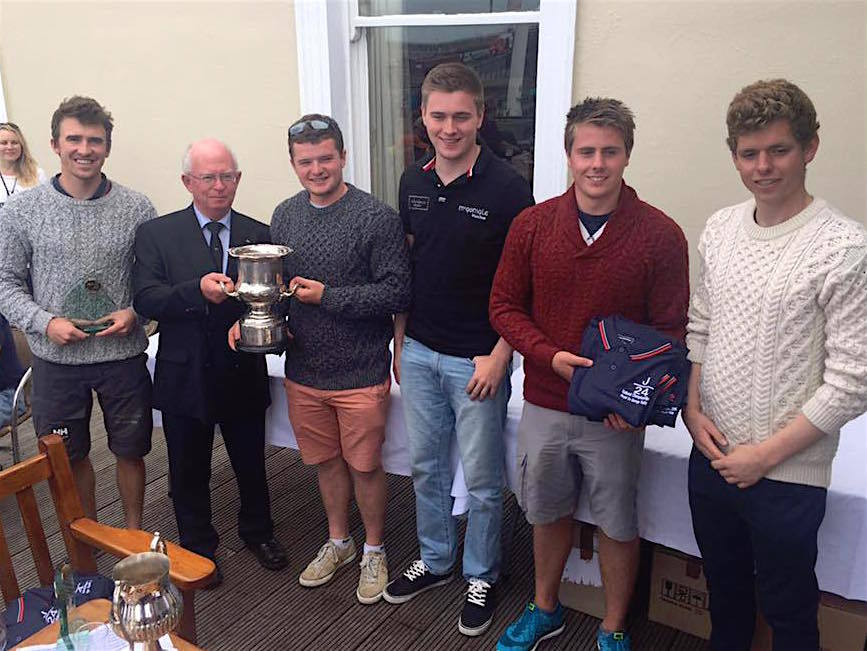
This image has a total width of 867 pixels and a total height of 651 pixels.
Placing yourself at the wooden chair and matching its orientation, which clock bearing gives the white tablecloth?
The white tablecloth is roughly at 11 o'clock from the wooden chair.

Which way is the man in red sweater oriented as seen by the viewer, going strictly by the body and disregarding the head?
toward the camera

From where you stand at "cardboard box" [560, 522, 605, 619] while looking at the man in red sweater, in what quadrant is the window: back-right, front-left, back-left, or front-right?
back-right

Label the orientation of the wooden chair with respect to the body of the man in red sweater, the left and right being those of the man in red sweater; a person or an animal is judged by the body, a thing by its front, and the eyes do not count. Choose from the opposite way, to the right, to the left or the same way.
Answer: to the left

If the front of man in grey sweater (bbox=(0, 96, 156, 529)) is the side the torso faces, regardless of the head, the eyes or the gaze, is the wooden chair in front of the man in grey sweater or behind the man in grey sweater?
in front

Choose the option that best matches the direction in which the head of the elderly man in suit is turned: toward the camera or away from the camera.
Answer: toward the camera

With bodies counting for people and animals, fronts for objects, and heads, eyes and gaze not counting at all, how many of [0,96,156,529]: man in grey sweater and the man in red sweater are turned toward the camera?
2

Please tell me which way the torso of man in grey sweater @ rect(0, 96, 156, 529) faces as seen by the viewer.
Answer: toward the camera

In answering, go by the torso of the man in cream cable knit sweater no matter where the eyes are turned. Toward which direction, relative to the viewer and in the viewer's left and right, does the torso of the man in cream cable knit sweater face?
facing the viewer and to the left of the viewer

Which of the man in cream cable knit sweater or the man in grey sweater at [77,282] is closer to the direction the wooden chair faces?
the man in cream cable knit sweater

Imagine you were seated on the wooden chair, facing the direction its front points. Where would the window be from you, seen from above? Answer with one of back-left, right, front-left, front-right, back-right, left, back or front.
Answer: left

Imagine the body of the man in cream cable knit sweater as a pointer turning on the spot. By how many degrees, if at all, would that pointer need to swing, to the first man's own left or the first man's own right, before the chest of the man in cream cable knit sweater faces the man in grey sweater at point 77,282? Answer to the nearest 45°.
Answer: approximately 45° to the first man's own right

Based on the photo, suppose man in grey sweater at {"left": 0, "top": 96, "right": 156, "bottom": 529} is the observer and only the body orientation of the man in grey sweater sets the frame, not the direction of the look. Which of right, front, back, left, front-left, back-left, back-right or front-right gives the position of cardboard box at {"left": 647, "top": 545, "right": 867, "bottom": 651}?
front-left

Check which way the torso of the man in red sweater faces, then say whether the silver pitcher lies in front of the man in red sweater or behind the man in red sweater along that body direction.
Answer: in front

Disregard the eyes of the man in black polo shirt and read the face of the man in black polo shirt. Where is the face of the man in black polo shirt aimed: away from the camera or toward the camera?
toward the camera

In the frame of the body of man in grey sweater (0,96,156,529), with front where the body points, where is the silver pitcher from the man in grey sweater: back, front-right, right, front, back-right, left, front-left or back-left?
front

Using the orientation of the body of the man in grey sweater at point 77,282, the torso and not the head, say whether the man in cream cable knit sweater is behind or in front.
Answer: in front

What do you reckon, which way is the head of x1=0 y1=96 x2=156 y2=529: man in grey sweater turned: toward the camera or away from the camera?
toward the camera

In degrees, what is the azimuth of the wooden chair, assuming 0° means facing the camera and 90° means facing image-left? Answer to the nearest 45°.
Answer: approximately 315°

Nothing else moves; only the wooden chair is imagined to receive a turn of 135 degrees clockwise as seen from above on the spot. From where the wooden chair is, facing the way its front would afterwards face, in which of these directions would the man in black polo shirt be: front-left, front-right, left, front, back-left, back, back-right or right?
back
